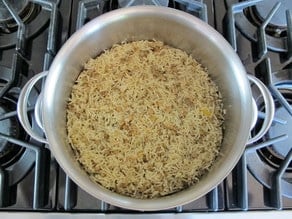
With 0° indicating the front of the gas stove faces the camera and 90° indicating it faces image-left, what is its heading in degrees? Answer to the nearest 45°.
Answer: approximately 0°
